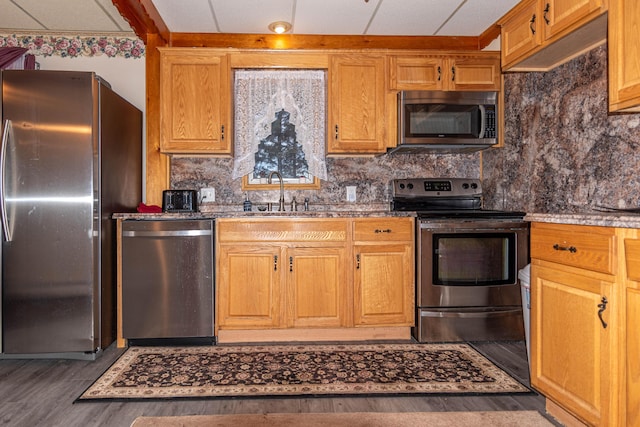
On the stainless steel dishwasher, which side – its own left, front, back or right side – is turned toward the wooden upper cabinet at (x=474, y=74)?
left

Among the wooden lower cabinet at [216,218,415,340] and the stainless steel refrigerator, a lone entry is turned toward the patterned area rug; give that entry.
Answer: the wooden lower cabinet

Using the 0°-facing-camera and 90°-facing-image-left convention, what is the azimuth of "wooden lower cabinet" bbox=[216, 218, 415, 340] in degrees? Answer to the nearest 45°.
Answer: approximately 0°

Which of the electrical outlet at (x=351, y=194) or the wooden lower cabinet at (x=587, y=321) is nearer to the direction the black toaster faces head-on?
the wooden lower cabinet

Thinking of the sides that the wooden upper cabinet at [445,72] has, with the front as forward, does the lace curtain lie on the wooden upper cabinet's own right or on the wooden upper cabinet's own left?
on the wooden upper cabinet's own right
